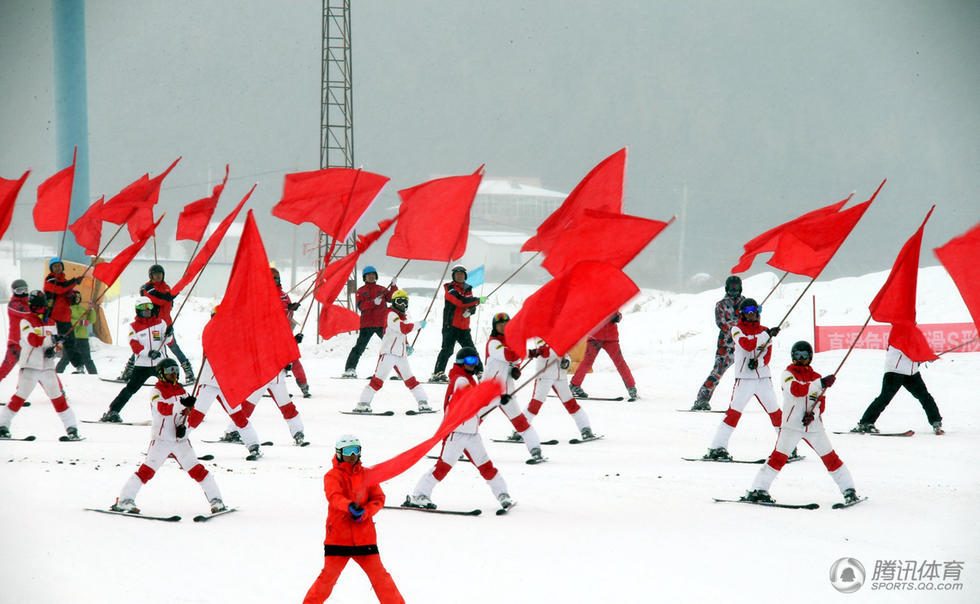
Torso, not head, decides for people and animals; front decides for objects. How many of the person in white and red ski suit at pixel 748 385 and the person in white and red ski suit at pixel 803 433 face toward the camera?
2

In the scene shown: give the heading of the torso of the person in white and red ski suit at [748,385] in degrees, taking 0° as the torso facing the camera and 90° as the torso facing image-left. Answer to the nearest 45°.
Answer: approximately 0°

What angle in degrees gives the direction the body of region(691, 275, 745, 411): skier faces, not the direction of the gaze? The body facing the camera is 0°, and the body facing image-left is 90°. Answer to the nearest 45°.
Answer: approximately 315°

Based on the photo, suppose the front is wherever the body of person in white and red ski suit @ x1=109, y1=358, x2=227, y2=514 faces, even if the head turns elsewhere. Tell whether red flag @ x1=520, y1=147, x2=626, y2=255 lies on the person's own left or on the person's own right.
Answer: on the person's own left

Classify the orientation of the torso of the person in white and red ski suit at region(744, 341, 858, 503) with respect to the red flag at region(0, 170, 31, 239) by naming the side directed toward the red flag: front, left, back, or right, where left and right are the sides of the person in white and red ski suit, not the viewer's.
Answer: right

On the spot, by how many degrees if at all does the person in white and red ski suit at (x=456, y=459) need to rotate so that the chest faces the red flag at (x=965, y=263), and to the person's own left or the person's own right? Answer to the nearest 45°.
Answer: approximately 45° to the person's own left

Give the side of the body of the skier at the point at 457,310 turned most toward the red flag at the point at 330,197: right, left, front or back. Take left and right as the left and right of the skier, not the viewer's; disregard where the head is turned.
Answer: right
